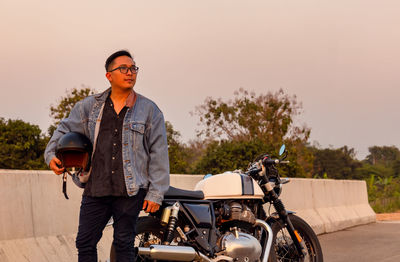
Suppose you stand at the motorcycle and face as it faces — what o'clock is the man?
The man is roughly at 4 o'clock from the motorcycle.

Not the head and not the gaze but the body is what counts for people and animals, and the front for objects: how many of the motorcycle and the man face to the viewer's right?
1

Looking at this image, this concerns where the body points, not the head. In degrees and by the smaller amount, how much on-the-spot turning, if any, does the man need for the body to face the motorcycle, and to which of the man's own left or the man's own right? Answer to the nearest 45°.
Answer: approximately 135° to the man's own left

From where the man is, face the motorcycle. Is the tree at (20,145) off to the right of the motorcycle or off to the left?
left

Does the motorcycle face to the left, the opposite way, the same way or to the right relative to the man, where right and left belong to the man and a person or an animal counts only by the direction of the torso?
to the left

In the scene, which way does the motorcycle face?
to the viewer's right

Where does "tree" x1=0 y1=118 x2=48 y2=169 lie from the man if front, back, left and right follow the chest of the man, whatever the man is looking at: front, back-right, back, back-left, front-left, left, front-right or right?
back

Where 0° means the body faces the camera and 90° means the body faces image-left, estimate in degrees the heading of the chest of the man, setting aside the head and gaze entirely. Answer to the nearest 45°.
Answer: approximately 0°

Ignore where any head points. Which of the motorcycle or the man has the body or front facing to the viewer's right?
the motorcycle

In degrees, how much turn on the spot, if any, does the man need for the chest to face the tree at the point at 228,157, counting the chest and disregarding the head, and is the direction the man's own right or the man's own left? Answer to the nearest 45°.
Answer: approximately 180°

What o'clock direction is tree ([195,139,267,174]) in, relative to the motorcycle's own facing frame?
The tree is roughly at 9 o'clock from the motorcycle.
